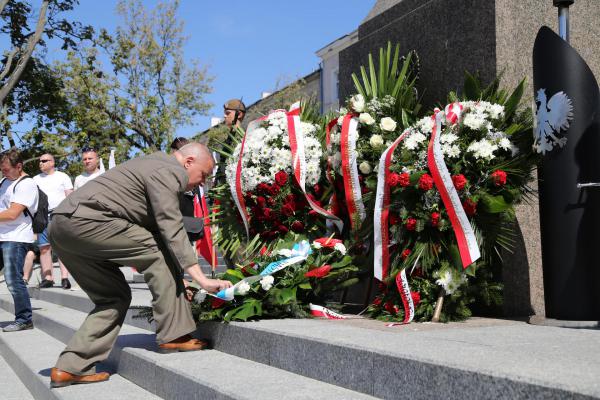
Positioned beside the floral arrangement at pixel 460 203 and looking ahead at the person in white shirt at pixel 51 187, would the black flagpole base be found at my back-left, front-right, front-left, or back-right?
back-right

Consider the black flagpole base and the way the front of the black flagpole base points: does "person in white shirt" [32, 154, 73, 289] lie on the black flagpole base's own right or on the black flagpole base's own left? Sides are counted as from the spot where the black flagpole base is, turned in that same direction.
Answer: on the black flagpole base's own right

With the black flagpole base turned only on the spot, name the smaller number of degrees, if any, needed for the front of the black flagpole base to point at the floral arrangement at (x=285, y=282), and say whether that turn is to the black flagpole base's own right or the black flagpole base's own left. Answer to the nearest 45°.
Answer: approximately 45° to the black flagpole base's own right

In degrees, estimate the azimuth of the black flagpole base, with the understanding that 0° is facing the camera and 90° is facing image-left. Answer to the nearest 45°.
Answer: approximately 45°

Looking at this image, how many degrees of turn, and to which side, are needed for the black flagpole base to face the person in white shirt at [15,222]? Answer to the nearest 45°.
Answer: approximately 45° to its right

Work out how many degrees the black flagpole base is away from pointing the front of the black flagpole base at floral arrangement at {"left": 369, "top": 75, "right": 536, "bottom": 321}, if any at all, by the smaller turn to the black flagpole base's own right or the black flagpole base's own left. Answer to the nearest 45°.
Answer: approximately 45° to the black flagpole base's own right
